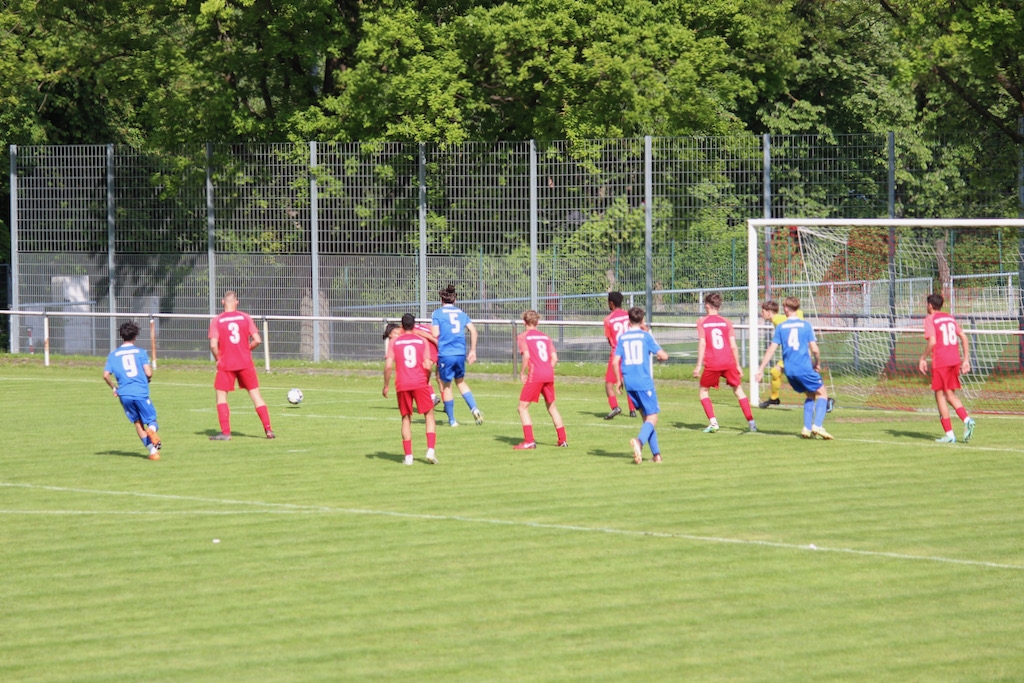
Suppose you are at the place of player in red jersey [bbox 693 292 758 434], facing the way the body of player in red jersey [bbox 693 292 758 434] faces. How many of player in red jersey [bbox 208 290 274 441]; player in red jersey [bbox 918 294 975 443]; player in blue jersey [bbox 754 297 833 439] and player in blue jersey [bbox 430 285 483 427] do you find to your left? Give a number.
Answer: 2

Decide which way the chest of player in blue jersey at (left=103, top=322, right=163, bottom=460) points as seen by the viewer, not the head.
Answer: away from the camera

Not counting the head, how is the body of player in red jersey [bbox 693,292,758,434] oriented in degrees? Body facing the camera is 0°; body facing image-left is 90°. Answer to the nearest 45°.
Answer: approximately 180°

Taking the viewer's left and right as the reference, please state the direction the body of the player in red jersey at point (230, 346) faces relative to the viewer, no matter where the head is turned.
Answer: facing away from the viewer

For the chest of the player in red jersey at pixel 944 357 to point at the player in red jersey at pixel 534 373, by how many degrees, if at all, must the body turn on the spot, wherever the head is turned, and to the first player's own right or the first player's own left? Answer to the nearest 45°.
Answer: approximately 45° to the first player's own left

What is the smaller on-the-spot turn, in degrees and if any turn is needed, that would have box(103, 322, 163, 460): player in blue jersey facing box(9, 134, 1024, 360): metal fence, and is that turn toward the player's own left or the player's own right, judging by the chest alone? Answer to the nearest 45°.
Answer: approximately 45° to the player's own right
